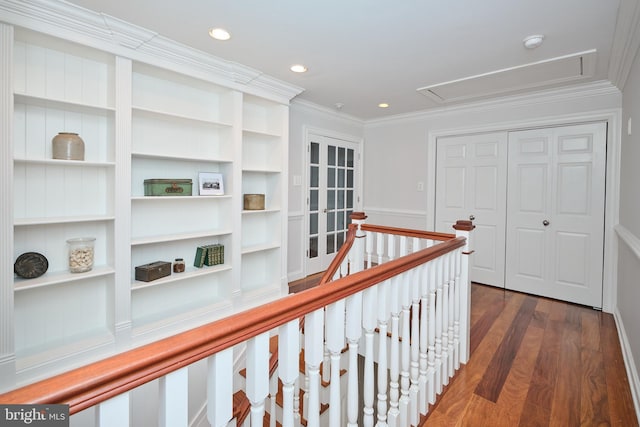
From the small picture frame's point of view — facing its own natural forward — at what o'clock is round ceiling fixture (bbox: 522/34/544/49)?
The round ceiling fixture is roughly at 10 o'clock from the small picture frame.

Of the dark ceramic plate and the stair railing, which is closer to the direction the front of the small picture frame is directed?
the stair railing

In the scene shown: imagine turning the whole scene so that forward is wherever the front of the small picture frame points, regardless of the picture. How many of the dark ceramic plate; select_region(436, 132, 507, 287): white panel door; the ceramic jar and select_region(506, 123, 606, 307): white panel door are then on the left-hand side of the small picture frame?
2

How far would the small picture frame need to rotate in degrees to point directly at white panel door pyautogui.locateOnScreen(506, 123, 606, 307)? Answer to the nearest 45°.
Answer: approximately 90° to its left

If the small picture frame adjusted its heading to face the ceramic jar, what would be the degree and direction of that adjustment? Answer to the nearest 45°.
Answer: approximately 45° to its right

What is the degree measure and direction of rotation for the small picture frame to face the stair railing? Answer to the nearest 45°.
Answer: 0° — it already faces it

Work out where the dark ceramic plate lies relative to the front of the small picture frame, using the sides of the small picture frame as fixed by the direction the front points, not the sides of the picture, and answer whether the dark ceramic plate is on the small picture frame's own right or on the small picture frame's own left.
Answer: on the small picture frame's own right

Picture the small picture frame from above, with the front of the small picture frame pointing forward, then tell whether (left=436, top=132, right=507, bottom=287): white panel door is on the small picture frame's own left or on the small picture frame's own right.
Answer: on the small picture frame's own left

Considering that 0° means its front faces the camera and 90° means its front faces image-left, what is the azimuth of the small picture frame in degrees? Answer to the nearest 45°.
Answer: approximately 0°

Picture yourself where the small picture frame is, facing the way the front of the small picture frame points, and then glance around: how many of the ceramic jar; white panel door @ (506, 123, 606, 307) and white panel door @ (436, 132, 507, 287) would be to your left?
2
